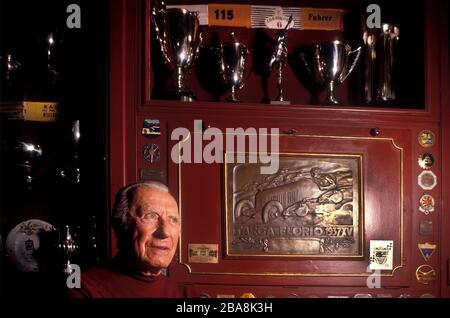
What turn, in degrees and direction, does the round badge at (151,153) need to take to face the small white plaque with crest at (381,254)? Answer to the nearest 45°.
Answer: approximately 90° to its left

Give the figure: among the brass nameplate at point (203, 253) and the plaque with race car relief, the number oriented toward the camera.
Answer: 2

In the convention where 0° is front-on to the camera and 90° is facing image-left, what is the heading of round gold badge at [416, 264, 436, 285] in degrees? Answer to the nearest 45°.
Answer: approximately 0°

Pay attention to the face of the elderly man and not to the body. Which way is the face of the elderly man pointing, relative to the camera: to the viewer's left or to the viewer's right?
to the viewer's right
